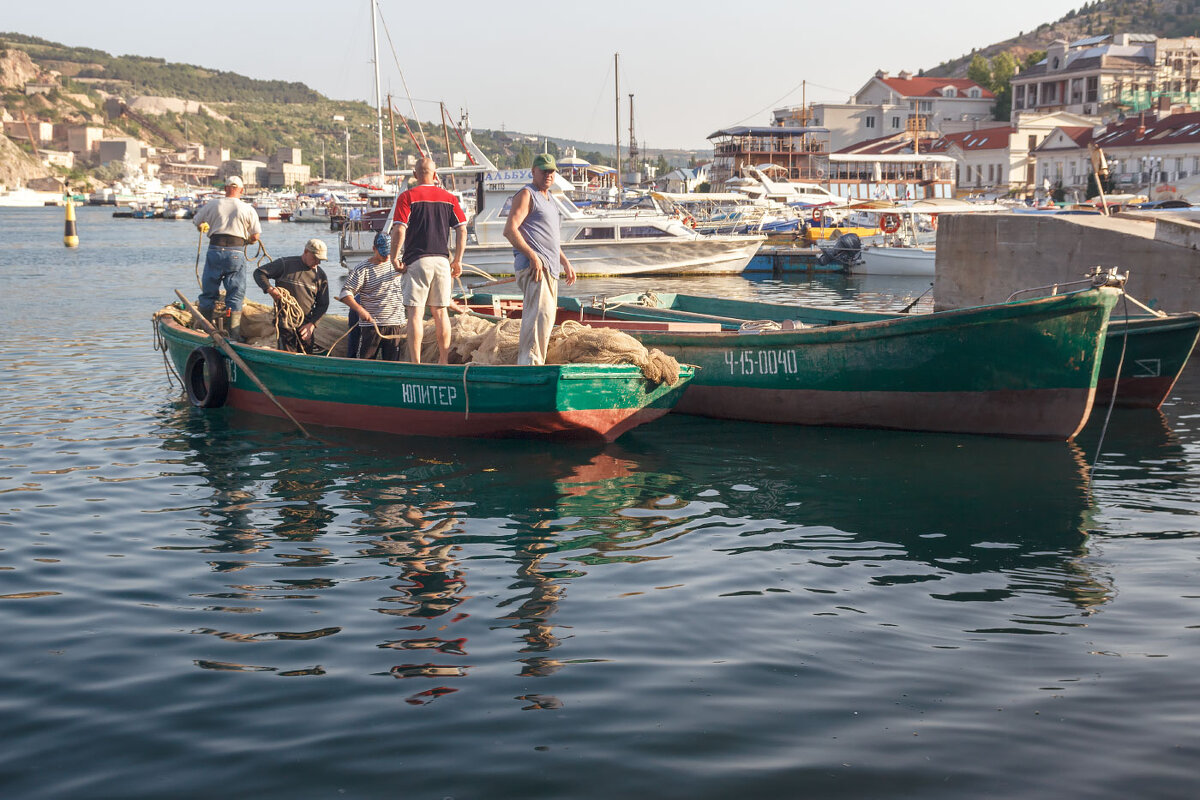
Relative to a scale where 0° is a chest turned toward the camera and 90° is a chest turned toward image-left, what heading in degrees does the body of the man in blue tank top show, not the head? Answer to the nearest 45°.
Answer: approximately 315°

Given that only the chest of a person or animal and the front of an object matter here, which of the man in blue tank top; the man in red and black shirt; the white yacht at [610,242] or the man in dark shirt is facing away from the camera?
the man in red and black shirt

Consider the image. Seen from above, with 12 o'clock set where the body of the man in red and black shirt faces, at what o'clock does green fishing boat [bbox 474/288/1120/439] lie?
The green fishing boat is roughly at 3 o'clock from the man in red and black shirt.

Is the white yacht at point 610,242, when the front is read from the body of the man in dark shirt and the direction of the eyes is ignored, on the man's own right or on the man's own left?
on the man's own left

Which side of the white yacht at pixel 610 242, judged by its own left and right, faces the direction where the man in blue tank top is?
right

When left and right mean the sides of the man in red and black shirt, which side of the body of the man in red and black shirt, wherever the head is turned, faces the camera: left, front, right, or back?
back

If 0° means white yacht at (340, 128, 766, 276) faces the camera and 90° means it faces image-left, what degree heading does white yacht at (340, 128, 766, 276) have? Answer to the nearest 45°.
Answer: approximately 270°

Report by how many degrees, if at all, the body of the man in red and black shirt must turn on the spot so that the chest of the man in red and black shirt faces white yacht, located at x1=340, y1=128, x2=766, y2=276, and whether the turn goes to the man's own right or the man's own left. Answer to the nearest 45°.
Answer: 0° — they already face it

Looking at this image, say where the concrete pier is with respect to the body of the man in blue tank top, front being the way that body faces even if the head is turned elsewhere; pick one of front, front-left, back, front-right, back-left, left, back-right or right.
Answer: left
